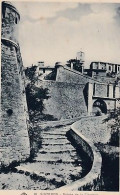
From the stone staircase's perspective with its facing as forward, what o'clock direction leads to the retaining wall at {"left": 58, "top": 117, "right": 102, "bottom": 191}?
The retaining wall is roughly at 9 o'clock from the stone staircase.

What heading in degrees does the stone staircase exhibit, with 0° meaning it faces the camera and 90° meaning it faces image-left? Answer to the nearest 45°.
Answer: approximately 0°
